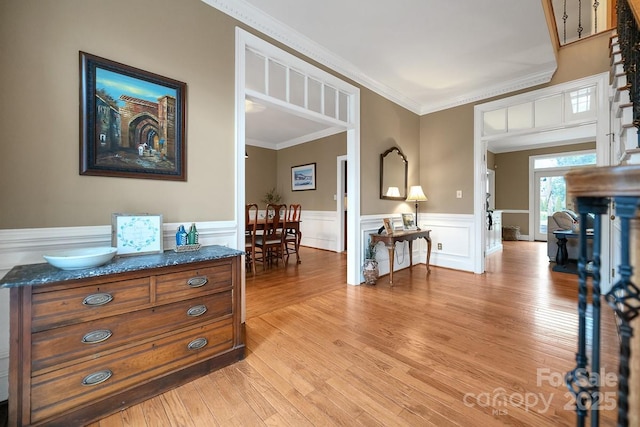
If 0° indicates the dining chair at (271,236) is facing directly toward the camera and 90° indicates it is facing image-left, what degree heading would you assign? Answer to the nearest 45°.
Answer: approximately 135°

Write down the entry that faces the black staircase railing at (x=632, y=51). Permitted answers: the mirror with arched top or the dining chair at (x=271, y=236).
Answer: the mirror with arched top

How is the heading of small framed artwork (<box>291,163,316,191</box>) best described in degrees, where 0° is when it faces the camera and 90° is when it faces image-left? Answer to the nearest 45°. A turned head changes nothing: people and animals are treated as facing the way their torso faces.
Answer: approximately 45°

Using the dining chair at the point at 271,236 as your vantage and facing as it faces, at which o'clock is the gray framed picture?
The gray framed picture is roughly at 8 o'clock from the dining chair.

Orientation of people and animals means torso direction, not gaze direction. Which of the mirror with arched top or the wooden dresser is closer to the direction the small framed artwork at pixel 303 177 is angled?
the wooden dresser

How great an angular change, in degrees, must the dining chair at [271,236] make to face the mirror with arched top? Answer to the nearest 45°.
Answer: approximately 135° to its right

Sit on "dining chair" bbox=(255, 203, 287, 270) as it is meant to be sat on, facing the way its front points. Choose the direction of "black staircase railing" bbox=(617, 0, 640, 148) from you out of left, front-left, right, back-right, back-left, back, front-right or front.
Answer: back

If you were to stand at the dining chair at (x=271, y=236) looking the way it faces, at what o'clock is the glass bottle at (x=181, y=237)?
The glass bottle is roughly at 8 o'clock from the dining chair.
